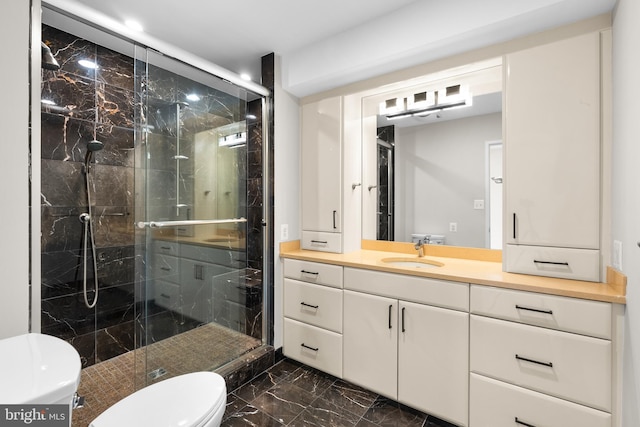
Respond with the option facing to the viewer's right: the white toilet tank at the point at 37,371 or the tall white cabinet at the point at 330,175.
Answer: the white toilet tank

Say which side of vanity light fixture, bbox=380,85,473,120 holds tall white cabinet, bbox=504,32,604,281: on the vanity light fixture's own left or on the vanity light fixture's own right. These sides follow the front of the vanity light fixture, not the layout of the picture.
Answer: on the vanity light fixture's own left

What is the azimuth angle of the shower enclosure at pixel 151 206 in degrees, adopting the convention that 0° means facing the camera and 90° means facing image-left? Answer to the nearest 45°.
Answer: approximately 315°

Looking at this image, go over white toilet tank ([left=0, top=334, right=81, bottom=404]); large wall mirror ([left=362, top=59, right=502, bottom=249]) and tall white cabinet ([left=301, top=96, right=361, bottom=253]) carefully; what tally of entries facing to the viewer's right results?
1

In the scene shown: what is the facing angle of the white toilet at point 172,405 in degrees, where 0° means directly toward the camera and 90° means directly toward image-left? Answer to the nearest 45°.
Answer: approximately 225°

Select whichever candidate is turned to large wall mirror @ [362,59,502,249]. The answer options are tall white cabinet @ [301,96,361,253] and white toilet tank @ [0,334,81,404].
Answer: the white toilet tank

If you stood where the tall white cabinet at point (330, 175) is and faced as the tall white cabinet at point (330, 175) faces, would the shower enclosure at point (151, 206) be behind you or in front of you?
in front

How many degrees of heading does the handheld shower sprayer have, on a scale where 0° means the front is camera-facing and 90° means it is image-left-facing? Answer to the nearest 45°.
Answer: approximately 315°

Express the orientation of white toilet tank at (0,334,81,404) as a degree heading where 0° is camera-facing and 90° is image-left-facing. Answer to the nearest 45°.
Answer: approximately 270°

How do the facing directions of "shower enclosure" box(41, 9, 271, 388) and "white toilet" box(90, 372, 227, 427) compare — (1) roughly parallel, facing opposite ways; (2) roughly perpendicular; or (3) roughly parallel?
roughly perpendicular

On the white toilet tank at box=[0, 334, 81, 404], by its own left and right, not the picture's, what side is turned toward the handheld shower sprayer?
left

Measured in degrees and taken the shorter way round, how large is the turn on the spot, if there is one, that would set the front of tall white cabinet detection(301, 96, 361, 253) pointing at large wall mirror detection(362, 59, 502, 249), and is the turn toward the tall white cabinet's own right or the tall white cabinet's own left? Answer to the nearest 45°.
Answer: approximately 135° to the tall white cabinet's own left

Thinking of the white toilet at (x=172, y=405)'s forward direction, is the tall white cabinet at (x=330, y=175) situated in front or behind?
in front
